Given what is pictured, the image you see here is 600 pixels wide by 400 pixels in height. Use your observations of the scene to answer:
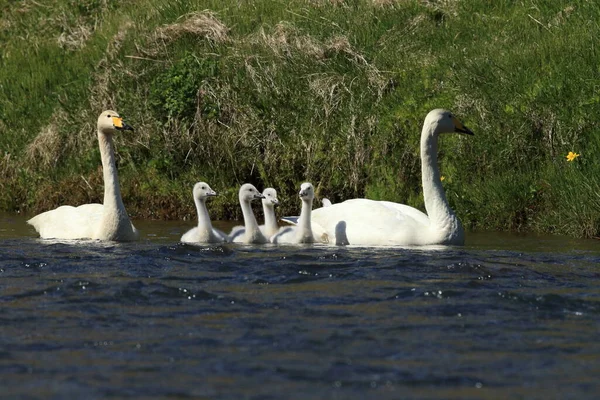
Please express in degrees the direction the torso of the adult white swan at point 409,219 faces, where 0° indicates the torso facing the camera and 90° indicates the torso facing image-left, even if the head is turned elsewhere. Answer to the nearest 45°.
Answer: approximately 270°

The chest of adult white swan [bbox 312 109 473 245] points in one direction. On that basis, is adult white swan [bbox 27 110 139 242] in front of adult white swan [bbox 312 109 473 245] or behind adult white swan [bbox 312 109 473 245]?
behind
